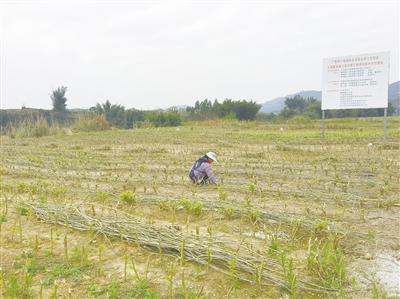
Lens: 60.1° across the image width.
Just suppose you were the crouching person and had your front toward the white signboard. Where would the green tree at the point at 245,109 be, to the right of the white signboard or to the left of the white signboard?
left

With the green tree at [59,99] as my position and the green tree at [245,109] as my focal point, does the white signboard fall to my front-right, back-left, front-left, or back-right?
front-right

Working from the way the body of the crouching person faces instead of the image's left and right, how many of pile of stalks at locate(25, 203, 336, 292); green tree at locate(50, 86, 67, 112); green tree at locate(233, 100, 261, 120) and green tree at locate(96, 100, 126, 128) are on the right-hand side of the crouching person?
1

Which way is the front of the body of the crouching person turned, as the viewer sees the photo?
to the viewer's right

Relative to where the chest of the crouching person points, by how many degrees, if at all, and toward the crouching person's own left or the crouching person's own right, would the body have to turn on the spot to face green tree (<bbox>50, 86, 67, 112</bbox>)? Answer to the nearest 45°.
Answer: approximately 135° to the crouching person's own left

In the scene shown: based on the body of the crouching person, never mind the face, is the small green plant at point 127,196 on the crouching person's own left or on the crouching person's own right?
on the crouching person's own right

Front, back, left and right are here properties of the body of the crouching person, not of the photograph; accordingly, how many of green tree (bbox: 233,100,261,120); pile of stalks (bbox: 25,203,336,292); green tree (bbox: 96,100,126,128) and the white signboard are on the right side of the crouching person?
1

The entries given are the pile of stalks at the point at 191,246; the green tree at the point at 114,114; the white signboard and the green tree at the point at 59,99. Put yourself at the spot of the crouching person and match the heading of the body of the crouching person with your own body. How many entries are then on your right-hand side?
1

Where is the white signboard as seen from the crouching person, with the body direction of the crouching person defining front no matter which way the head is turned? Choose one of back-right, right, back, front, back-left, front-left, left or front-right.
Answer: front-left

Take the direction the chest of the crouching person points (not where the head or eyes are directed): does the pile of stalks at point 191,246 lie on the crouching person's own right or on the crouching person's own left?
on the crouching person's own right

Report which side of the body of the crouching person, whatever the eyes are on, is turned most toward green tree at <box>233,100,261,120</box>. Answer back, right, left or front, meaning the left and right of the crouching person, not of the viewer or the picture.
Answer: left

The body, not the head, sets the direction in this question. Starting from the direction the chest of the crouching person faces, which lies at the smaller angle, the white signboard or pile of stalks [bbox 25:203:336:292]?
the white signboard
